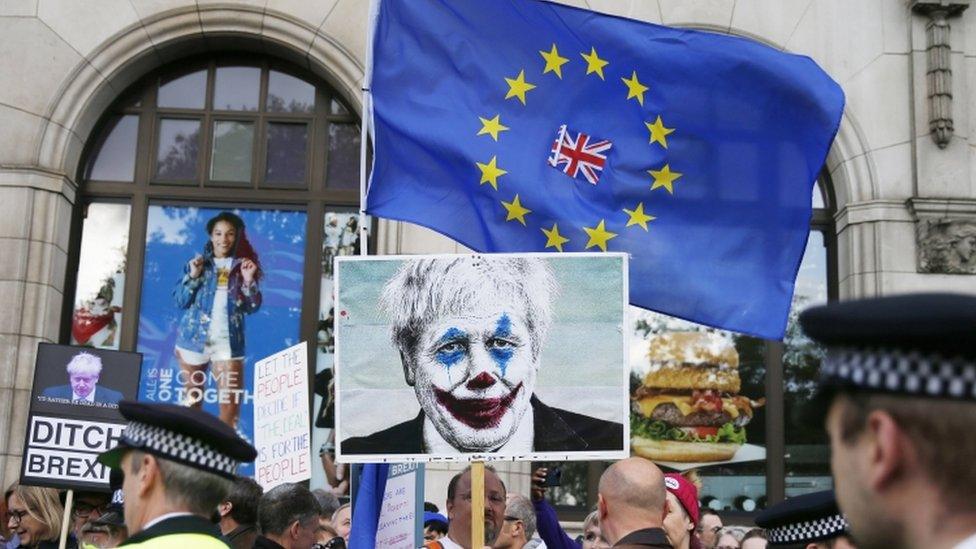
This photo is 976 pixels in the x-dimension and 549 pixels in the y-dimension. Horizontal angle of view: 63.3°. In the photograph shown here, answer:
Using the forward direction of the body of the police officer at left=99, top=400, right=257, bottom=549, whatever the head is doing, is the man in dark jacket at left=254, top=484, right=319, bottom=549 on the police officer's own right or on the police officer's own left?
on the police officer's own right

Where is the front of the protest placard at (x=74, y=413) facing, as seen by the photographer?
facing the viewer

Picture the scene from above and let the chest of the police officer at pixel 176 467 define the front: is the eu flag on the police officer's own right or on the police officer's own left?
on the police officer's own right

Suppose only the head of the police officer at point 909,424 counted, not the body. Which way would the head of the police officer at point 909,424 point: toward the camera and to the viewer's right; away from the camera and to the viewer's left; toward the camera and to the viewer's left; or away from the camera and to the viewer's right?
away from the camera and to the viewer's left

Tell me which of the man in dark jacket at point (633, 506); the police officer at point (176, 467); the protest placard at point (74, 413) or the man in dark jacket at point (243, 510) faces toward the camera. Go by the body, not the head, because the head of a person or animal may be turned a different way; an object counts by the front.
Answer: the protest placard

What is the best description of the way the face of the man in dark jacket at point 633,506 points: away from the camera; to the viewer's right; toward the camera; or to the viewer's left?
away from the camera

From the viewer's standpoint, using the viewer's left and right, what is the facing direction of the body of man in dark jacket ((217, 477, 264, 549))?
facing away from the viewer and to the left of the viewer

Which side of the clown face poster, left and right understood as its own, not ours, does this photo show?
front

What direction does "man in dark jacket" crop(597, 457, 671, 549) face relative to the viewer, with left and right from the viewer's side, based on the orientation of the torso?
facing away from the viewer and to the left of the viewer

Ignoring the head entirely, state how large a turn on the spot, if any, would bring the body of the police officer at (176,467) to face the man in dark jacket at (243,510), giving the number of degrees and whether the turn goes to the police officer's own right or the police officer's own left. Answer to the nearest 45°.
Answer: approximately 45° to the police officer's own right

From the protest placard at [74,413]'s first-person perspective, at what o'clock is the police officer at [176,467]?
The police officer is roughly at 12 o'clock from the protest placard.
